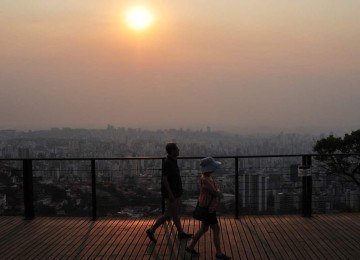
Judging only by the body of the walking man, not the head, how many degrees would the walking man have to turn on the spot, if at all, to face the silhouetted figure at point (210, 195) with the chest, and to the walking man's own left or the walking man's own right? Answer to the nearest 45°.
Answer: approximately 45° to the walking man's own right

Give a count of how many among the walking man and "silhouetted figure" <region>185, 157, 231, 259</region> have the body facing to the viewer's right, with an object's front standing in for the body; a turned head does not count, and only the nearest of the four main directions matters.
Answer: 2

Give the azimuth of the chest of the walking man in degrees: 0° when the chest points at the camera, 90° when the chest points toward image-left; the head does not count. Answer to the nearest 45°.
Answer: approximately 270°

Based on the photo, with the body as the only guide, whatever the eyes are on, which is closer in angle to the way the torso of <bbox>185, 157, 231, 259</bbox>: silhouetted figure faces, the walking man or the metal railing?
the metal railing

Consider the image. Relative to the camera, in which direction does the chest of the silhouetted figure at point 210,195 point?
to the viewer's right

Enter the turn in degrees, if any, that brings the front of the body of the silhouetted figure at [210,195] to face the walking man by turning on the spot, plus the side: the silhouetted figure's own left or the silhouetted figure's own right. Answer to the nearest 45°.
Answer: approximately 135° to the silhouetted figure's own left

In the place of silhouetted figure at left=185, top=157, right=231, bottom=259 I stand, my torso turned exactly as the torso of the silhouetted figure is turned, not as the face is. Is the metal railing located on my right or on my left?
on my left
